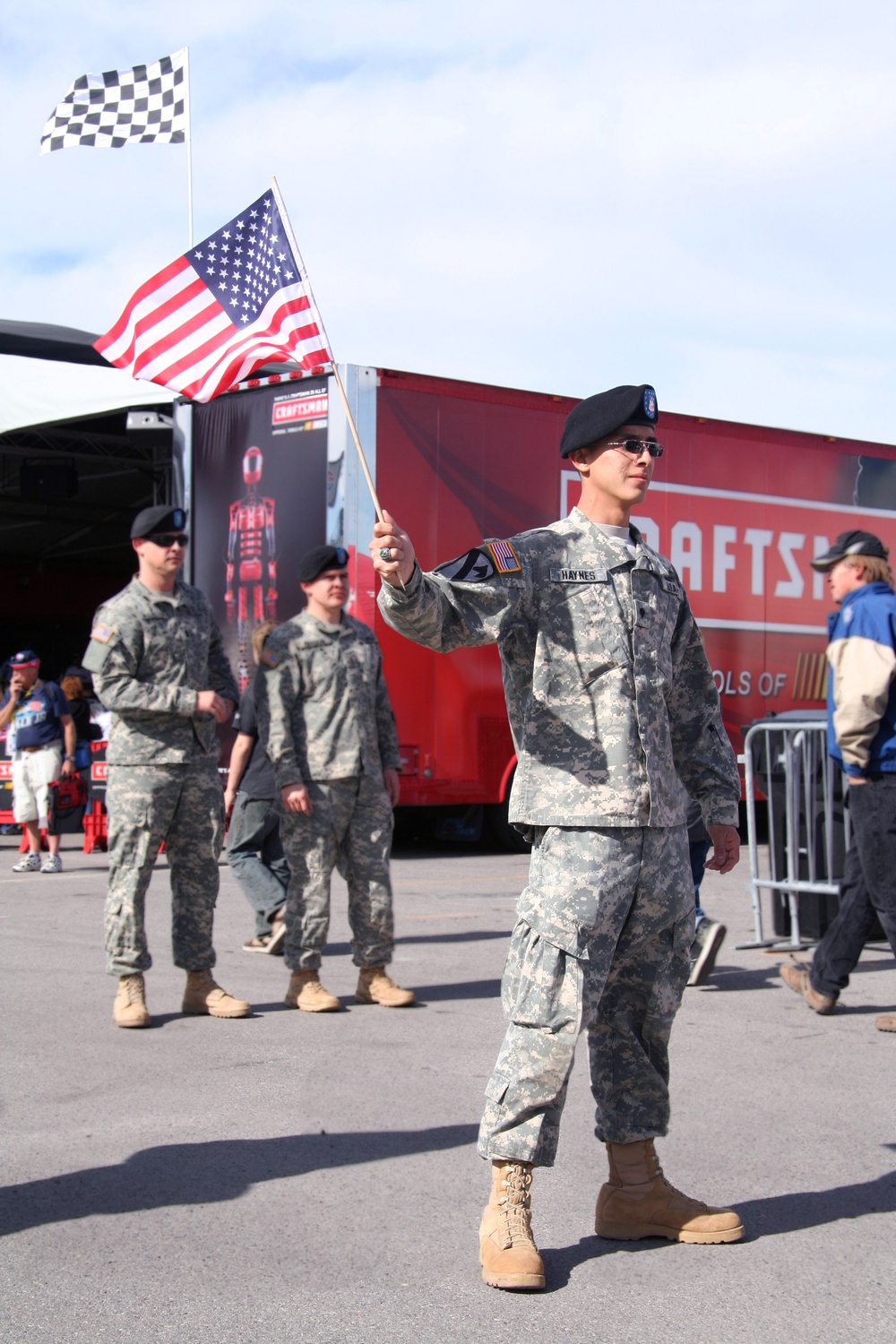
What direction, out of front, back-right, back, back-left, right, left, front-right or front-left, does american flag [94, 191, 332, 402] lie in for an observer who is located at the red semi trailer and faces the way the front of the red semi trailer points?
back-right

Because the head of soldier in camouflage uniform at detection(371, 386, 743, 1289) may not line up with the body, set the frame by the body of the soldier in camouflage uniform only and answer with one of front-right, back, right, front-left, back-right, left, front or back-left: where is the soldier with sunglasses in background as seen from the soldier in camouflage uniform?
back

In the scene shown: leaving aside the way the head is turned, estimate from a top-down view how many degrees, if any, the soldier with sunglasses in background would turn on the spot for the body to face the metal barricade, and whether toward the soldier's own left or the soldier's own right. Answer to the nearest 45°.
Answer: approximately 45° to the soldier's own left

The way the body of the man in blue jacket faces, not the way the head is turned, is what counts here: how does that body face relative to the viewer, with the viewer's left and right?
facing to the left of the viewer

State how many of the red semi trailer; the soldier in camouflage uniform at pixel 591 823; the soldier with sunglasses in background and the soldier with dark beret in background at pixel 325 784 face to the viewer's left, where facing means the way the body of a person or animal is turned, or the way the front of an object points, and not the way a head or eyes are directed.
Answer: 0

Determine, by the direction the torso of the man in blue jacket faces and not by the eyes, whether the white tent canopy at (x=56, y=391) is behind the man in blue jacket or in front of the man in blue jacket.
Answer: in front

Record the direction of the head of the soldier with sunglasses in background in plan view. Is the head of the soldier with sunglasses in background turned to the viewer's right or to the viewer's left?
to the viewer's right

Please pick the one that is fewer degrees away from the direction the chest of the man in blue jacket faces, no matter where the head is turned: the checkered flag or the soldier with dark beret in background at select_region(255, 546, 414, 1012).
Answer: the soldier with dark beret in background

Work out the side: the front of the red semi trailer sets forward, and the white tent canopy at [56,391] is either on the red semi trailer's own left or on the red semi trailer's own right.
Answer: on the red semi trailer's own left

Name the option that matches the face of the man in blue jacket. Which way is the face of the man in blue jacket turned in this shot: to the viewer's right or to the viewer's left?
to the viewer's left

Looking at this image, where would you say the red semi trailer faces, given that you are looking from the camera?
facing away from the viewer and to the right of the viewer

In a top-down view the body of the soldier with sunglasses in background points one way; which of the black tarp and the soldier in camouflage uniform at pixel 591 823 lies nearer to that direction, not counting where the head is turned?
the soldier in camouflage uniform

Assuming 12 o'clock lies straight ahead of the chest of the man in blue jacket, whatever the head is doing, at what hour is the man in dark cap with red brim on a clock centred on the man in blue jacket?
The man in dark cap with red brim is roughly at 1 o'clock from the man in blue jacket.

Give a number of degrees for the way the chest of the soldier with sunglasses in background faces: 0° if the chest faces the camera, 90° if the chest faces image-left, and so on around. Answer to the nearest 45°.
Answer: approximately 315°
